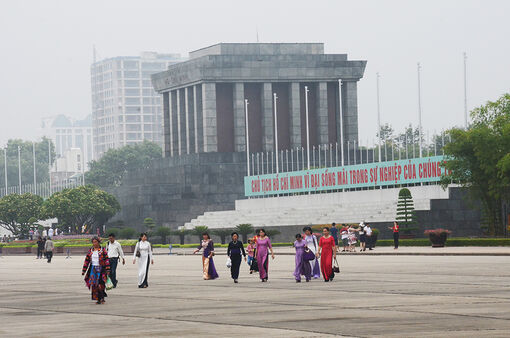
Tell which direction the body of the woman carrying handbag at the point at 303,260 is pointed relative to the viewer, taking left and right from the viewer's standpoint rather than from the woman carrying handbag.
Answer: facing the viewer and to the left of the viewer

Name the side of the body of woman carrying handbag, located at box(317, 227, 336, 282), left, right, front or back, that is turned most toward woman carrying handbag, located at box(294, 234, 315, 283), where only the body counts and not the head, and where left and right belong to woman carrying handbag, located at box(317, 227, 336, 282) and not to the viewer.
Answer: right

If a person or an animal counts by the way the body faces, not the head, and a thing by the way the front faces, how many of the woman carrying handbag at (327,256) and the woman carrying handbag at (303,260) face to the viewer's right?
0

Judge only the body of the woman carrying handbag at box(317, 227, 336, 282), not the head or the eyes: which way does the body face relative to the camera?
toward the camera
